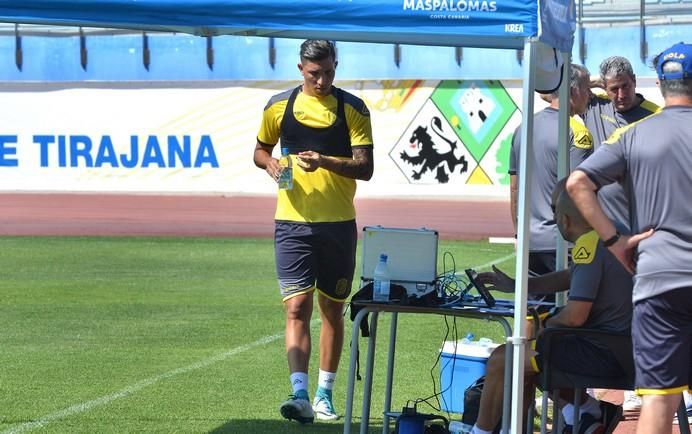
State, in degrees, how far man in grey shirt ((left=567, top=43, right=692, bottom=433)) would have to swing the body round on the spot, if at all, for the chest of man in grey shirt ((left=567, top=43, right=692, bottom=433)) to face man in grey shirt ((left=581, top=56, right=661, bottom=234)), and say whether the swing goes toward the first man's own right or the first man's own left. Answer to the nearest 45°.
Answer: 0° — they already face them

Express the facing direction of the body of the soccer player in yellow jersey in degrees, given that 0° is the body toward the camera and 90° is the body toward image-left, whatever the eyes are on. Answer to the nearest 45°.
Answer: approximately 0°

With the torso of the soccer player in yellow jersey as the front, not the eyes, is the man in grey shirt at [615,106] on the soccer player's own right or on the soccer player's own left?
on the soccer player's own left

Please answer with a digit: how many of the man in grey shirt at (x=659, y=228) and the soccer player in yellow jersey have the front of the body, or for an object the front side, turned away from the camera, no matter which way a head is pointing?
1

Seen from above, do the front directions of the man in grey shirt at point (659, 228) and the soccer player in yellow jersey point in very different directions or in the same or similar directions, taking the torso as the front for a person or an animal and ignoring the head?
very different directions

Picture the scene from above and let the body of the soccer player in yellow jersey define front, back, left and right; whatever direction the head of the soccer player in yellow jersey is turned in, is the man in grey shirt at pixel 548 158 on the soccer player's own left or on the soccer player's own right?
on the soccer player's own left

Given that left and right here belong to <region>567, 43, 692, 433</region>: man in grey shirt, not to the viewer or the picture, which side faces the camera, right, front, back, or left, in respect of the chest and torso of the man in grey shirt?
back

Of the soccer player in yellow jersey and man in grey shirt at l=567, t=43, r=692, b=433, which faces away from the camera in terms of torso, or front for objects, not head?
the man in grey shirt

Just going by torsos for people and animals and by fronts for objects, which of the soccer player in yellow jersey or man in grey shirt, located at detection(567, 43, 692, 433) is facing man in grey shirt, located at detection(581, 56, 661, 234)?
man in grey shirt, located at detection(567, 43, 692, 433)
